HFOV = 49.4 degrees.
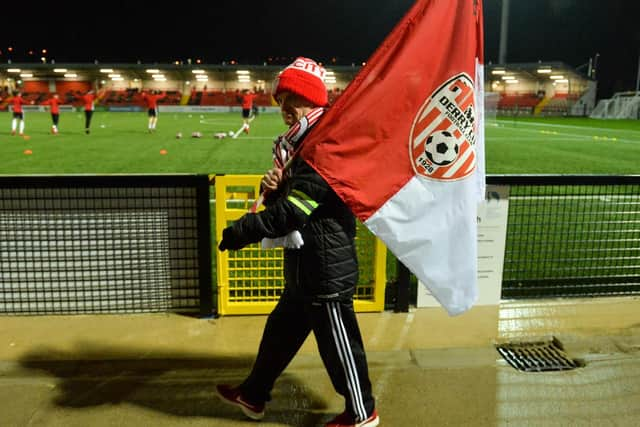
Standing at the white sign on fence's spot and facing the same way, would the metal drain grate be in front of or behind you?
in front

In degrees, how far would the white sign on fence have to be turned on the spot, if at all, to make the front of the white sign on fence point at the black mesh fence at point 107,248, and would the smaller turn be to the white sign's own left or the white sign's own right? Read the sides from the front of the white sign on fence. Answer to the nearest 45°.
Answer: approximately 90° to the white sign's own right

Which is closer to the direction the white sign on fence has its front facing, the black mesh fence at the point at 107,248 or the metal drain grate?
the metal drain grate

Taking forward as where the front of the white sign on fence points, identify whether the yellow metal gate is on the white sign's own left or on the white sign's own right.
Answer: on the white sign's own right

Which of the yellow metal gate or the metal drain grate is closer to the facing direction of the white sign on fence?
the metal drain grate

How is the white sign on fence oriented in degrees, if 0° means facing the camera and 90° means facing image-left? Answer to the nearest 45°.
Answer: approximately 0°
